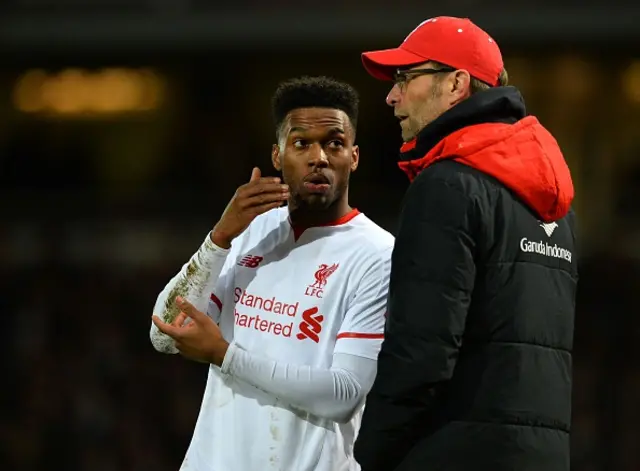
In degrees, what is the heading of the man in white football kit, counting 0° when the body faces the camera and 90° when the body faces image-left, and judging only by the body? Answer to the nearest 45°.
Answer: approximately 45°

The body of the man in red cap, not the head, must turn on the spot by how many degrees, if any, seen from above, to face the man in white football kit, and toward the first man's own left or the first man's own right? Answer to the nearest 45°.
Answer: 0° — they already face them

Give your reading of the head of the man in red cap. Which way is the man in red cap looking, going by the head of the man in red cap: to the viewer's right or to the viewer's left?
to the viewer's left

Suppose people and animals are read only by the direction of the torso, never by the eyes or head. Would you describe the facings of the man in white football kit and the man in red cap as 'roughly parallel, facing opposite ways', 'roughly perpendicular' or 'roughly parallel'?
roughly perpendicular

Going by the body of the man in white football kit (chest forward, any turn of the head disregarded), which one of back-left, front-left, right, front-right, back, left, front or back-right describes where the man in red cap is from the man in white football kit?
left
